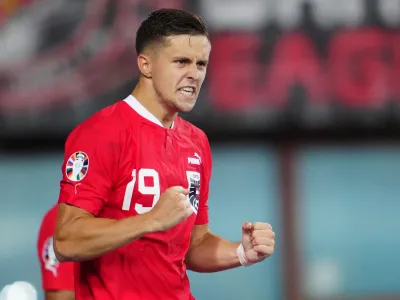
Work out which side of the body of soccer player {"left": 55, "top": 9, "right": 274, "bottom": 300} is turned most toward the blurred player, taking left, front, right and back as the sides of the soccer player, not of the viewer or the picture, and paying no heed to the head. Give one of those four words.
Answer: back

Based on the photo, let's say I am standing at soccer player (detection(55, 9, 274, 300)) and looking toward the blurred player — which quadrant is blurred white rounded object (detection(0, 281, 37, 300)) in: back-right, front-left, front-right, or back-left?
front-left

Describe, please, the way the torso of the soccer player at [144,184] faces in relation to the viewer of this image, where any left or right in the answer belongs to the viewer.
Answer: facing the viewer and to the right of the viewer

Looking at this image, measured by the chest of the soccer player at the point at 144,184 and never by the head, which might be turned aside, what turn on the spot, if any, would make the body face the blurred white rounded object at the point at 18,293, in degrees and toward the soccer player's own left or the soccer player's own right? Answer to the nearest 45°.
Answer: approximately 180°

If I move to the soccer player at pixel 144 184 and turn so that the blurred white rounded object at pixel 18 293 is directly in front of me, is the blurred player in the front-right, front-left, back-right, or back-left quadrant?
front-right
